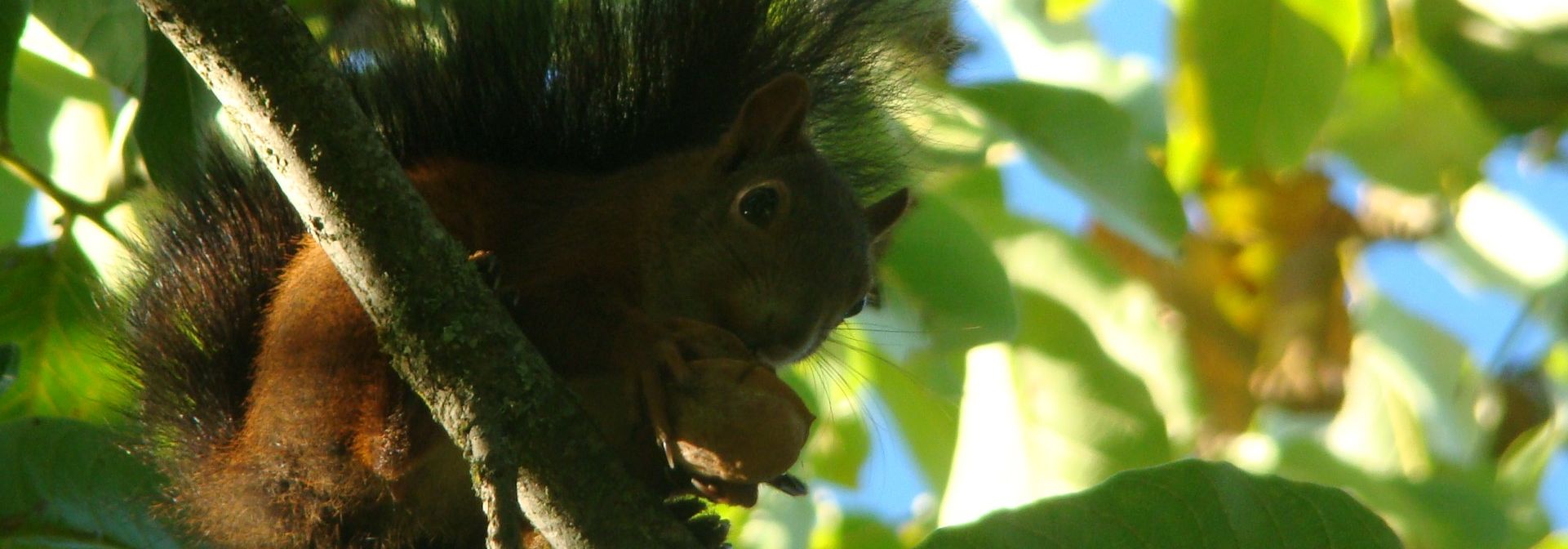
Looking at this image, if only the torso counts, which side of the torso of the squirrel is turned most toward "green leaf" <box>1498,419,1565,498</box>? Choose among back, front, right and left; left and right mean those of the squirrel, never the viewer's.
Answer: front

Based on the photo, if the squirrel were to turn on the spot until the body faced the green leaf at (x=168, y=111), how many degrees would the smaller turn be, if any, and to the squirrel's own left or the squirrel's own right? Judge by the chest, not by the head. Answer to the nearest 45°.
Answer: approximately 135° to the squirrel's own left

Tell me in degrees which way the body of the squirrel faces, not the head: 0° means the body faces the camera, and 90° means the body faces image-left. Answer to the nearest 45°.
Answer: approximately 270°

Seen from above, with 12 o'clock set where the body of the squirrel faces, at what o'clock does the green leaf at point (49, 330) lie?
The green leaf is roughly at 7 o'clock from the squirrel.

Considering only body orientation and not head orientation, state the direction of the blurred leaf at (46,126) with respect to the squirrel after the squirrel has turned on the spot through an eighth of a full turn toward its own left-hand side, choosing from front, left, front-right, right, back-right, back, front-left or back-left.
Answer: left
